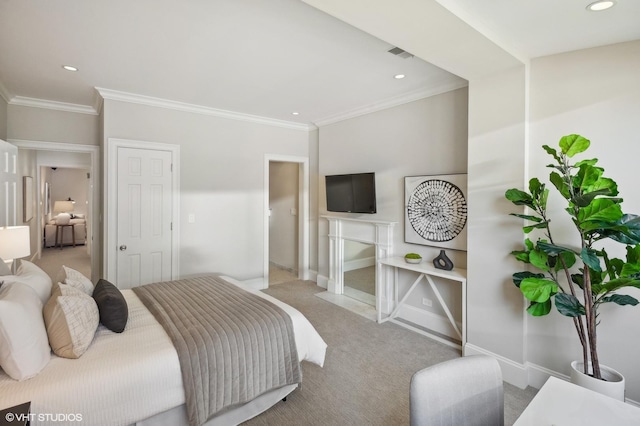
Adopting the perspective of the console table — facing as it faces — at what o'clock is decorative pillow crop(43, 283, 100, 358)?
The decorative pillow is roughly at 12 o'clock from the console table.

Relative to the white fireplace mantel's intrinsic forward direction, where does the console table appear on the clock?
The console table is roughly at 9 o'clock from the white fireplace mantel.

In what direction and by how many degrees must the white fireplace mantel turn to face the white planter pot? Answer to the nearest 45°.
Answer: approximately 90° to its left

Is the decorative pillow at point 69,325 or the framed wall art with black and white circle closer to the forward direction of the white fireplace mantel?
the decorative pillow

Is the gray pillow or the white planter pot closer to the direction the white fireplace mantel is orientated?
the gray pillow

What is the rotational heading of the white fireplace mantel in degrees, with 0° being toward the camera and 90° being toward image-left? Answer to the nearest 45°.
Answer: approximately 45°
